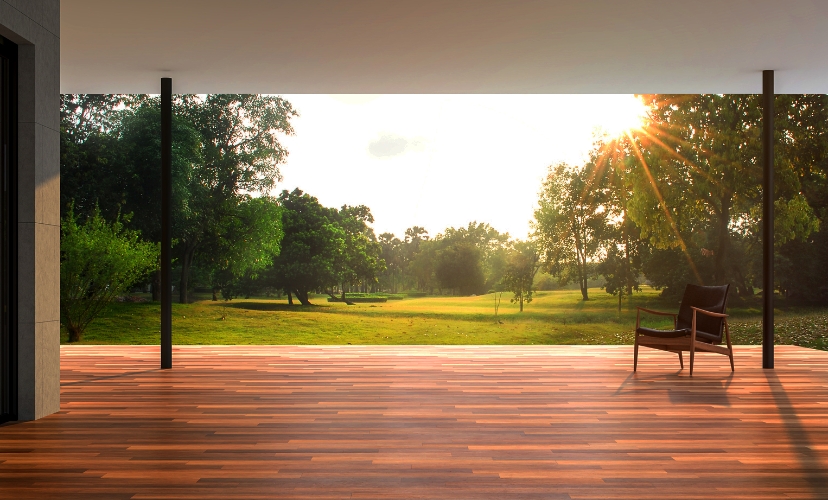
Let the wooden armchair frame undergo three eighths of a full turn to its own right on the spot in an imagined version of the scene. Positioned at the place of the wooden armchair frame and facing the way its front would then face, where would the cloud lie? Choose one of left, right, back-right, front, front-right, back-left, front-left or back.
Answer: front-left

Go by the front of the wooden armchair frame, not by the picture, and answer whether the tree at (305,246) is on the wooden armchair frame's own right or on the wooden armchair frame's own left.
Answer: on the wooden armchair frame's own right

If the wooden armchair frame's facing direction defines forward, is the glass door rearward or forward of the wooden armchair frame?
forward

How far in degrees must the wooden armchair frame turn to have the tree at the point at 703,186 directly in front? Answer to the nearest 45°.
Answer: approximately 135° to its right

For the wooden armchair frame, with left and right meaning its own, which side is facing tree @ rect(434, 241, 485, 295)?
right

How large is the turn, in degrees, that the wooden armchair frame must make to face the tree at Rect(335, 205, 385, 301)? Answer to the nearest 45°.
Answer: approximately 90° to its right

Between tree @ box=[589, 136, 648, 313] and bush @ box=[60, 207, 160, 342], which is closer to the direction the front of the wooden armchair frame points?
the bush

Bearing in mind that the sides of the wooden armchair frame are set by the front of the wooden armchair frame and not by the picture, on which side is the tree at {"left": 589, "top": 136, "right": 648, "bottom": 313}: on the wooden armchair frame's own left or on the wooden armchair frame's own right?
on the wooden armchair frame's own right

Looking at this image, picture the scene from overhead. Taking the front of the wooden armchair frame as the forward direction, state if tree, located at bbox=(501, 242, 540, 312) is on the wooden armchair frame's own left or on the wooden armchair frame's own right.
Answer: on the wooden armchair frame's own right

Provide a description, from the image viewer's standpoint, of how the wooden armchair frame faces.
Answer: facing the viewer and to the left of the viewer

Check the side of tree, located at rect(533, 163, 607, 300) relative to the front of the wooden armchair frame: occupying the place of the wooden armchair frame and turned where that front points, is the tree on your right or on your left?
on your right

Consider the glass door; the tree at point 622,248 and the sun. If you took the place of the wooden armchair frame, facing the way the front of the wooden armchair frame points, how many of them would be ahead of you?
1

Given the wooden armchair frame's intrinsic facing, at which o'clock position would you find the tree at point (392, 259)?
The tree is roughly at 3 o'clock from the wooden armchair frame.

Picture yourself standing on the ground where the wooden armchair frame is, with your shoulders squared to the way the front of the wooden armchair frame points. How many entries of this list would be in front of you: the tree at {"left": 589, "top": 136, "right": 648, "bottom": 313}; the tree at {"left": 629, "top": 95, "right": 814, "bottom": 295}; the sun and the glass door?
1

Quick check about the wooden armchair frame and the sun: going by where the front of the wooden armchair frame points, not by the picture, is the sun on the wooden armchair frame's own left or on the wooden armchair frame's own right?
on the wooden armchair frame's own right
